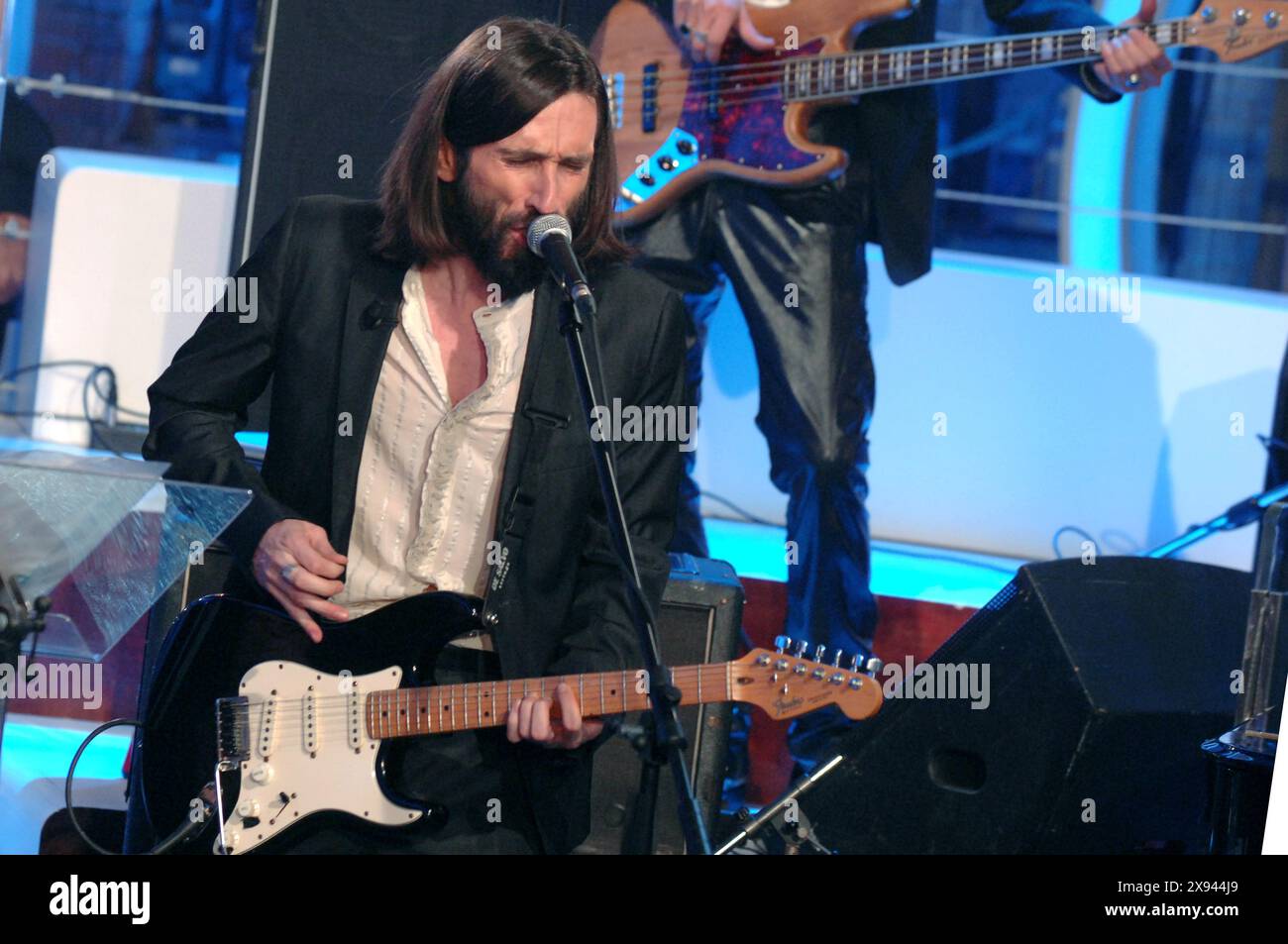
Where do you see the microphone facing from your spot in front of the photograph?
facing away from the viewer and to the left of the viewer

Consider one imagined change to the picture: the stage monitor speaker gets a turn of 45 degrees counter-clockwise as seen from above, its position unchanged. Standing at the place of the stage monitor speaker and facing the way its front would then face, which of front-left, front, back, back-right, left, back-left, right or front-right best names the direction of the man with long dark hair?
front

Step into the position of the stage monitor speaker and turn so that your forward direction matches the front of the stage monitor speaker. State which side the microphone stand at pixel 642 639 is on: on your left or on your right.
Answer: on your left

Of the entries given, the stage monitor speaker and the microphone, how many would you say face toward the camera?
0

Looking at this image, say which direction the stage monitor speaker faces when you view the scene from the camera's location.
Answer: facing away from the viewer and to the left of the viewer

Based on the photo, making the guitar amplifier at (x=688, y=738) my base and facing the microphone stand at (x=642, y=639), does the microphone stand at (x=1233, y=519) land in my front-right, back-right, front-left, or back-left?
back-left

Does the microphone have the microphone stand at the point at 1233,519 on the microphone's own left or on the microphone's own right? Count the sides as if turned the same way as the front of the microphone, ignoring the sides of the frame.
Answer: on the microphone's own right

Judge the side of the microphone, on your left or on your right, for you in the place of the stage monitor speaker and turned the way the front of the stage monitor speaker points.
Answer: on your left

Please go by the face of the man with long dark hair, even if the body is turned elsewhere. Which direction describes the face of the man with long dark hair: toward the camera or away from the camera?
toward the camera

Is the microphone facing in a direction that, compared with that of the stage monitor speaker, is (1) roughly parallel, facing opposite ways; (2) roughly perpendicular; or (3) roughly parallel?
roughly parallel
